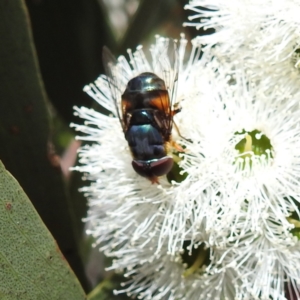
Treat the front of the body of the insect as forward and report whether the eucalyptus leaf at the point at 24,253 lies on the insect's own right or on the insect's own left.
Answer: on the insect's own right

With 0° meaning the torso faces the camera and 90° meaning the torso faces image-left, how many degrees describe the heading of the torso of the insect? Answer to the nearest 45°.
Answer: approximately 0°

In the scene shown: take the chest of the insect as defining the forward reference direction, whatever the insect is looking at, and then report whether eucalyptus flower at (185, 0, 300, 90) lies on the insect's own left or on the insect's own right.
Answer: on the insect's own left

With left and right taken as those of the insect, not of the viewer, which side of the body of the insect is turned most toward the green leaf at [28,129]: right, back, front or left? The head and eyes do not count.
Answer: right
